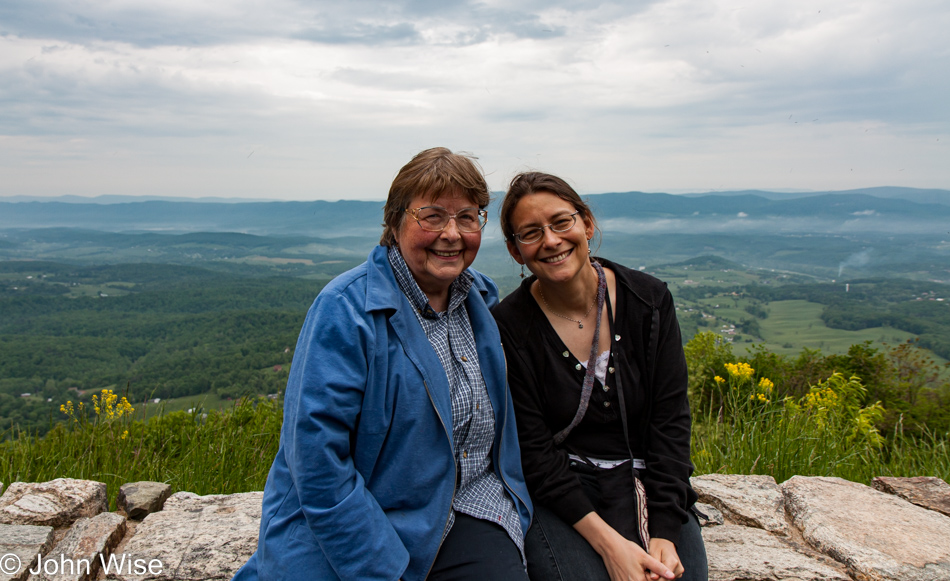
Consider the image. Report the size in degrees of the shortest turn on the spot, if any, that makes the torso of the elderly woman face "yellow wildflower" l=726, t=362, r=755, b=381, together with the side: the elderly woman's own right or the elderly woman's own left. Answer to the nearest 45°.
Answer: approximately 90° to the elderly woman's own left

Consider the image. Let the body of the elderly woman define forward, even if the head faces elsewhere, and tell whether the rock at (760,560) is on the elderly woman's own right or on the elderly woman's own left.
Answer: on the elderly woman's own left

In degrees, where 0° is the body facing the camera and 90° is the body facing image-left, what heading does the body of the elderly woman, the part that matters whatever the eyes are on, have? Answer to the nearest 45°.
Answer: approximately 315°
